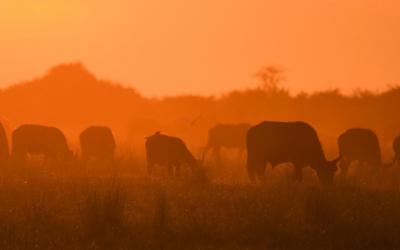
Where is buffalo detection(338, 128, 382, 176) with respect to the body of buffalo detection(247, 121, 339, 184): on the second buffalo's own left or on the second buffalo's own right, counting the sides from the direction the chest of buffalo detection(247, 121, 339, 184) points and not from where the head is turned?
on the second buffalo's own left

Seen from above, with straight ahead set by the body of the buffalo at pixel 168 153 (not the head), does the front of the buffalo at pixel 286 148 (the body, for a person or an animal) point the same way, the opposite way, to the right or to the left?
the same way

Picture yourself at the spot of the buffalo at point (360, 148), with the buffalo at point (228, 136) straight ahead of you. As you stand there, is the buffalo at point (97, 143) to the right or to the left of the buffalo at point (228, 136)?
left

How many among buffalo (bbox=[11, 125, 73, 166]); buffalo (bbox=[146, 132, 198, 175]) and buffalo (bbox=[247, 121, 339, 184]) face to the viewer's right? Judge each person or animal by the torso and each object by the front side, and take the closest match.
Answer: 3

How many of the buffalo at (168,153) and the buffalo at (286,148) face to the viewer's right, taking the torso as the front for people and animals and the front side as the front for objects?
2

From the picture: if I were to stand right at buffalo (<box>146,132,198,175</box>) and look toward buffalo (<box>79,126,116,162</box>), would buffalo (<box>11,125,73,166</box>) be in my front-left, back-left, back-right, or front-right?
front-left

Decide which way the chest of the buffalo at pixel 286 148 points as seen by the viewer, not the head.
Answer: to the viewer's right

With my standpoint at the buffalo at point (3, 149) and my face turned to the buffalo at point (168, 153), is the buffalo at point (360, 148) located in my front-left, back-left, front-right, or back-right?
front-left

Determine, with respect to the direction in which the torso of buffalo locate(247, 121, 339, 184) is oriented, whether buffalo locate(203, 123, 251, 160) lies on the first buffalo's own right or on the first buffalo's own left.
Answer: on the first buffalo's own left

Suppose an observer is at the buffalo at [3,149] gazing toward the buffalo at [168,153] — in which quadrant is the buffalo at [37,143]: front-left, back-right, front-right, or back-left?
front-left

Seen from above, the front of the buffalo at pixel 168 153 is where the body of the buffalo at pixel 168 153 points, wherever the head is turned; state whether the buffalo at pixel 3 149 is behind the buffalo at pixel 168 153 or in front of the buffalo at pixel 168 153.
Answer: behind

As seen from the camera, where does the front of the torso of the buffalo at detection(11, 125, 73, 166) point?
to the viewer's right

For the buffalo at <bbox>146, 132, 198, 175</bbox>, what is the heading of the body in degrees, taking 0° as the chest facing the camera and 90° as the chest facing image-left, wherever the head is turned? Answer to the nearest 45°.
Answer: approximately 270°
